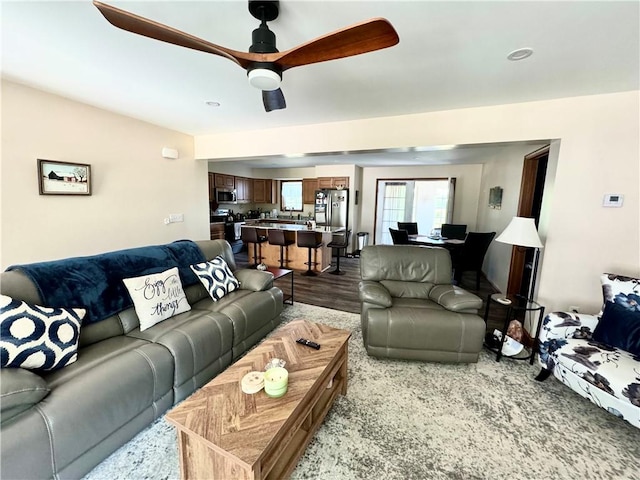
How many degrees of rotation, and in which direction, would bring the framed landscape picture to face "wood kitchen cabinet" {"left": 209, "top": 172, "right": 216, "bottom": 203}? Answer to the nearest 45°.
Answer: approximately 90° to its left

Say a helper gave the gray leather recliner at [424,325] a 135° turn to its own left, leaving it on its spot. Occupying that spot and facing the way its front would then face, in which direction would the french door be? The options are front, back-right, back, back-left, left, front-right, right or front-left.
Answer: front-left

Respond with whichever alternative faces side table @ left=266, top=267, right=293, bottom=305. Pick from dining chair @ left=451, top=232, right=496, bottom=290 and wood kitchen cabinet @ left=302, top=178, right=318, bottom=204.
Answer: the wood kitchen cabinet

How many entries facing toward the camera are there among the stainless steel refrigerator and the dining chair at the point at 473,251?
1

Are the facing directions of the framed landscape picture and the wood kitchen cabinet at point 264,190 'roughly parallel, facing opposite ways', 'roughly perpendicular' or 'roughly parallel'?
roughly perpendicular

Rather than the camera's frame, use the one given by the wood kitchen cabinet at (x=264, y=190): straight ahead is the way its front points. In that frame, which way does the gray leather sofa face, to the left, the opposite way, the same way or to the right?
to the left

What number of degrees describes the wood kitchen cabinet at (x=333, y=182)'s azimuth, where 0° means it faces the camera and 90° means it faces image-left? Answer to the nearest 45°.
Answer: approximately 0°

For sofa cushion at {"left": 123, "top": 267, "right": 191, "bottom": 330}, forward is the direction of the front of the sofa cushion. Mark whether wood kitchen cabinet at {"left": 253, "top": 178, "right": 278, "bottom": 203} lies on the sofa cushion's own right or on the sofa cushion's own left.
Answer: on the sofa cushion's own left

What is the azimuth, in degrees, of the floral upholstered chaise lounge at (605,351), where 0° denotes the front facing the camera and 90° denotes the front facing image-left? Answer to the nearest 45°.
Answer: approximately 45°

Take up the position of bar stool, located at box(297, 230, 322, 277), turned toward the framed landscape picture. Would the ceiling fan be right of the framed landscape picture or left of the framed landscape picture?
left

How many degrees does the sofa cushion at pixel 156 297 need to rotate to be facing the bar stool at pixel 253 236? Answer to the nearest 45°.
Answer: approximately 90° to its left

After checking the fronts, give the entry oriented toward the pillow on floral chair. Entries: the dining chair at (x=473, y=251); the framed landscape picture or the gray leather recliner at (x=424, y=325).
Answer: the framed landscape picture

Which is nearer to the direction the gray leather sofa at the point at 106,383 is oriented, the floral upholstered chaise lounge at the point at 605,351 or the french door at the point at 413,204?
the floral upholstered chaise lounge

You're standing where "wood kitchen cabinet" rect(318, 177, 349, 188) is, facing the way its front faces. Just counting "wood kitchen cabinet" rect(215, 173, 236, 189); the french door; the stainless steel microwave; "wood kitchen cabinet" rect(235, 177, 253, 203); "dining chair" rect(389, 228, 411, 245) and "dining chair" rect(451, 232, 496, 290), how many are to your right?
3
